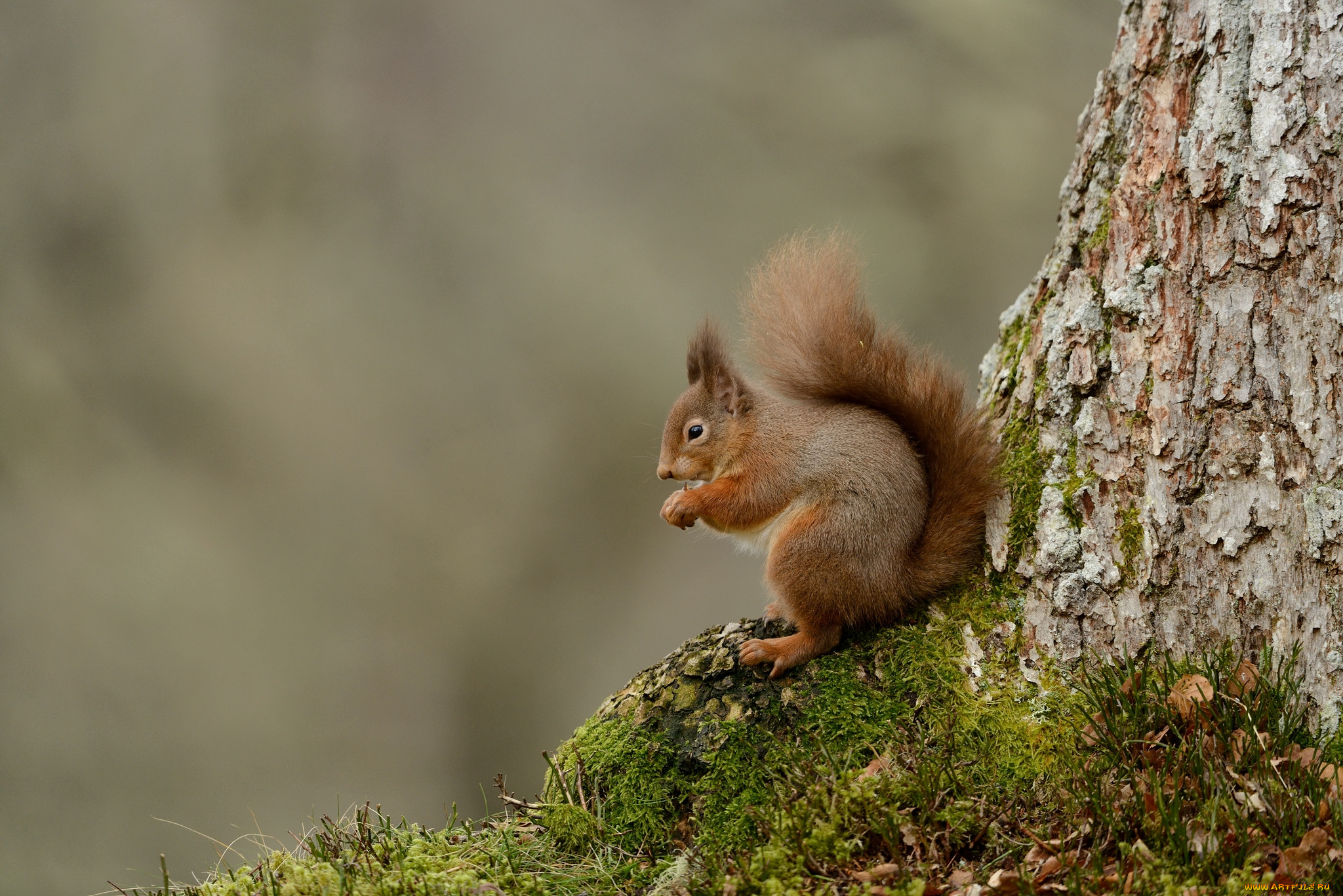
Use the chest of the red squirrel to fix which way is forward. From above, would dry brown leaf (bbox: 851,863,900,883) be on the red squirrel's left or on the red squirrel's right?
on the red squirrel's left

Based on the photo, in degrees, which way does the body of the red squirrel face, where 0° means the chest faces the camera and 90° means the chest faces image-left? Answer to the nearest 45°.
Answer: approximately 90°
